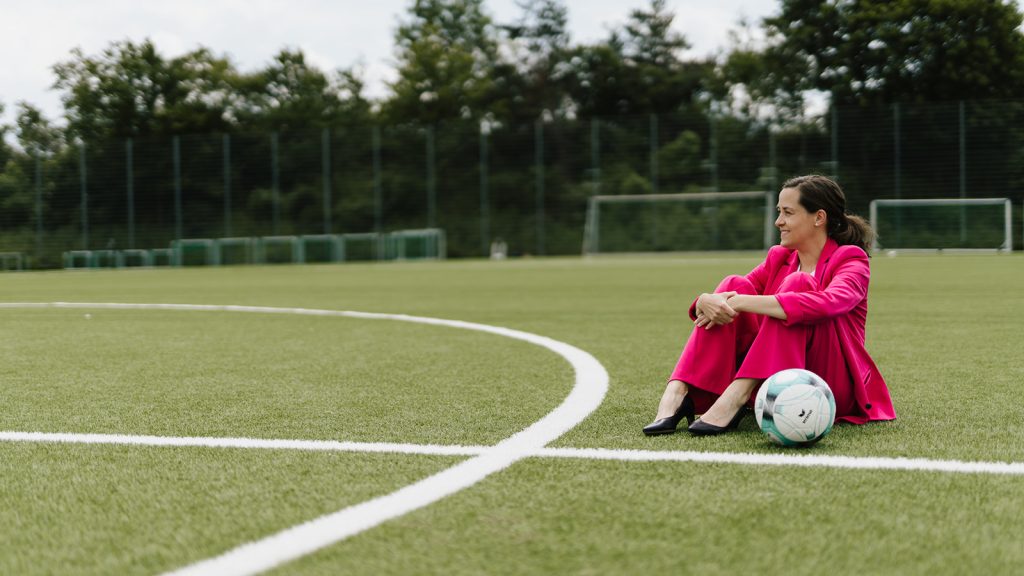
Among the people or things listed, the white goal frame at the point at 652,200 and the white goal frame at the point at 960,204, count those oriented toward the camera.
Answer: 2

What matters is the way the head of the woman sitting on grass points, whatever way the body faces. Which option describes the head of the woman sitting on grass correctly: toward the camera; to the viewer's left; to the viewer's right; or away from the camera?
to the viewer's left

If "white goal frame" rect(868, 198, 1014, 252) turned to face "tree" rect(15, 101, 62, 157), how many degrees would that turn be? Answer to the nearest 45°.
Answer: approximately 90° to its right

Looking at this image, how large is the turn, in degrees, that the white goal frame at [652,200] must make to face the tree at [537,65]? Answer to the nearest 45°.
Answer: approximately 180°

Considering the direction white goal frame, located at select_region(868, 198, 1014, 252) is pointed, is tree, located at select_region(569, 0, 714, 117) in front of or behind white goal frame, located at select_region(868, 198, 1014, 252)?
behind

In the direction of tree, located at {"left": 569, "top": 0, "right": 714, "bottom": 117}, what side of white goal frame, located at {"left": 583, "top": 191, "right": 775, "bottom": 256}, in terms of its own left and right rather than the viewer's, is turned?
back

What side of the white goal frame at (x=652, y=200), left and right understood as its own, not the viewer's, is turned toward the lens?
front

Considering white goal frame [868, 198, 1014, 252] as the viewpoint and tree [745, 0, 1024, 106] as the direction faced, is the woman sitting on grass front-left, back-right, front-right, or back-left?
back-left

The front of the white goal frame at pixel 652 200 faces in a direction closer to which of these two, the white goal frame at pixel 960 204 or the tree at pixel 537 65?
the white goal frame

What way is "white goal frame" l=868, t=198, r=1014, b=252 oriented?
toward the camera

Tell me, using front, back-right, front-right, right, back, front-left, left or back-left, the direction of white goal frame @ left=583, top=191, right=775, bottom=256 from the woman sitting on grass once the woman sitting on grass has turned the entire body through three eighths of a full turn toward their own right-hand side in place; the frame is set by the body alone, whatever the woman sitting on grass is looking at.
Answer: front

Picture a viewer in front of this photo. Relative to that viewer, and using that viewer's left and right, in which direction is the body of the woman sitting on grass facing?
facing the viewer and to the left of the viewer

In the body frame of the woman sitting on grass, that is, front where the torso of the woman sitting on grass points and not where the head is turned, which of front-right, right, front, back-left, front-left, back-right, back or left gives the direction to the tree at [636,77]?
back-right

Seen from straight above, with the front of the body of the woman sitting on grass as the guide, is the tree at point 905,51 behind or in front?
behind
